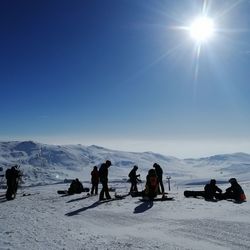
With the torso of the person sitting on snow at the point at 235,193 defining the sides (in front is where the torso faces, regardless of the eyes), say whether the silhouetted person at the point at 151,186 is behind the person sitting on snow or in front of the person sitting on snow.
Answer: in front

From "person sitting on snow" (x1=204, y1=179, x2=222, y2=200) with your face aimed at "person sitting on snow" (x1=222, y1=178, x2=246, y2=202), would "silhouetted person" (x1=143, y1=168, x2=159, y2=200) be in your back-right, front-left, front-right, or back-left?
back-right

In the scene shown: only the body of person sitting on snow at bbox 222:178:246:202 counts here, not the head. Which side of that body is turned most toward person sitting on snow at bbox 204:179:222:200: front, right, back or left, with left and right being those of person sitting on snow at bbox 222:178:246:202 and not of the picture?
front

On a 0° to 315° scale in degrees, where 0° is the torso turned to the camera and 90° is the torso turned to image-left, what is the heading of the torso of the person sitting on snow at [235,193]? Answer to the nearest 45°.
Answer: approximately 90°
